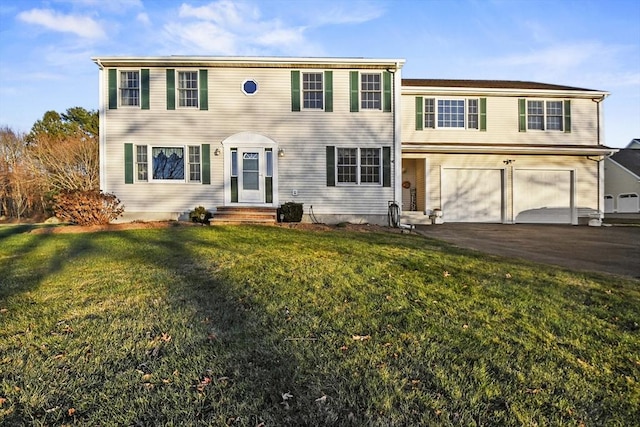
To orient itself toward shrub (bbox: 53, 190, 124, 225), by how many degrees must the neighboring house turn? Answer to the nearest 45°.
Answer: approximately 45° to its right

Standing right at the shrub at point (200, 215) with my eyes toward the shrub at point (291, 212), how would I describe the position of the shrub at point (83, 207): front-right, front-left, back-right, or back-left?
back-right

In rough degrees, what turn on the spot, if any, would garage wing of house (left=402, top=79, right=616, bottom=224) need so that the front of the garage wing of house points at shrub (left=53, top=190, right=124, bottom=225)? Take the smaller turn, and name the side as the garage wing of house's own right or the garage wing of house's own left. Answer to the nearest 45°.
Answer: approximately 45° to the garage wing of house's own right

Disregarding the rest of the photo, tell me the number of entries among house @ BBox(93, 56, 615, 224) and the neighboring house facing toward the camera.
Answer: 2

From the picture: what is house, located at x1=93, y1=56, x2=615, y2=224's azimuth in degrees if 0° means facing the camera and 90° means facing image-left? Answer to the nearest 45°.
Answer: approximately 0°

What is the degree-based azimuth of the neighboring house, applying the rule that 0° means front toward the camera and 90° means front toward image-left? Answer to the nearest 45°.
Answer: approximately 0°

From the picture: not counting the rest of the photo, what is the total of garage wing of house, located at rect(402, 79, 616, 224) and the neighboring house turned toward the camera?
2

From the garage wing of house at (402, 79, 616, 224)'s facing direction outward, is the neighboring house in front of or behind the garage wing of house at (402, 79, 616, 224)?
behind

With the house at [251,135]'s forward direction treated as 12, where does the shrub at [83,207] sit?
The shrub is roughly at 2 o'clock from the house.
